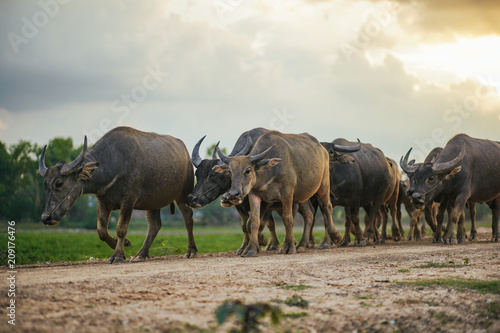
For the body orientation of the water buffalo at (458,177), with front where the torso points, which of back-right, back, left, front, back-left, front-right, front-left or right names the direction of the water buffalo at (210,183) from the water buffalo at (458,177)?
front

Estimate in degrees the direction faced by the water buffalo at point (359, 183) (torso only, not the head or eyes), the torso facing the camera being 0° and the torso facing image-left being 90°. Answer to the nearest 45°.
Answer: approximately 45°

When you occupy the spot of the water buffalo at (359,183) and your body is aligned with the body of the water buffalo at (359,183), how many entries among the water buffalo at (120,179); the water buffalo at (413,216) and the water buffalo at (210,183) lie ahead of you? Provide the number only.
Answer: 2

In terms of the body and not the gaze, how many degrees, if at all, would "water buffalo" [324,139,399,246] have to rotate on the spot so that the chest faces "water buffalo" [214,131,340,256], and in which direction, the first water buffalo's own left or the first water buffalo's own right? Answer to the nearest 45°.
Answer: approximately 45° to the first water buffalo's own left

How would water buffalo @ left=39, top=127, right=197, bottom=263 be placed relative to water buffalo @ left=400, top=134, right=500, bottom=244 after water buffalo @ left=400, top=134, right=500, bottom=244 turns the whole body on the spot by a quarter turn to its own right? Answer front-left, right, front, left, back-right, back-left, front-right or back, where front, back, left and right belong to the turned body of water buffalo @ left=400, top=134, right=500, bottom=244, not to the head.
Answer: left

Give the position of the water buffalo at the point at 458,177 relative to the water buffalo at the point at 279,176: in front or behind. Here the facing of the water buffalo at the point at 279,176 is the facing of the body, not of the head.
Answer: behind

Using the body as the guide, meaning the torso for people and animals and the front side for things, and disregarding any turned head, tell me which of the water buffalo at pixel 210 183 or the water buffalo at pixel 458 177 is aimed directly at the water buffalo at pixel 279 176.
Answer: the water buffalo at pixel 458 177

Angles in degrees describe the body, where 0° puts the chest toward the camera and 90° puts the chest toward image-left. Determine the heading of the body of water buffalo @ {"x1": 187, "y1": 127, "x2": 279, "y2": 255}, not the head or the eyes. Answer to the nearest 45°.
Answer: approximately 45°

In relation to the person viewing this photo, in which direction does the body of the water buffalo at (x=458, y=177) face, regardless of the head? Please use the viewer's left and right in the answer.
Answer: facing the viewer and to the left of the viewer

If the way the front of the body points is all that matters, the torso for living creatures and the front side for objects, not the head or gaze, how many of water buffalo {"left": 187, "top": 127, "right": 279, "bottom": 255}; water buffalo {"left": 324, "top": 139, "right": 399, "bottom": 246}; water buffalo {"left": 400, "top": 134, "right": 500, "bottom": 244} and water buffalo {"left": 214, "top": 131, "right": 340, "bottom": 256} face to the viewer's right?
0

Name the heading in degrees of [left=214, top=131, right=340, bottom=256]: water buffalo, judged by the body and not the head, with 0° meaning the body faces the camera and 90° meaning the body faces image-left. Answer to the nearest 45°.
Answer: approximately 45°

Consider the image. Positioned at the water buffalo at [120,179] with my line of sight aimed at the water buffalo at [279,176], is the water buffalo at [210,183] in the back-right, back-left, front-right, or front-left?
front-left

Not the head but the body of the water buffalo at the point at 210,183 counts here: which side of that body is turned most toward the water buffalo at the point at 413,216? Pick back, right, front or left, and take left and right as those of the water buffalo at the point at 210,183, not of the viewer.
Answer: back

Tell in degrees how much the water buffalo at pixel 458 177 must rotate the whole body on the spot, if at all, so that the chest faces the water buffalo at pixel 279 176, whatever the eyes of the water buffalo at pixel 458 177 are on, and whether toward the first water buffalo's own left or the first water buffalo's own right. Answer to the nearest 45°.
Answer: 0° — it already faces it
